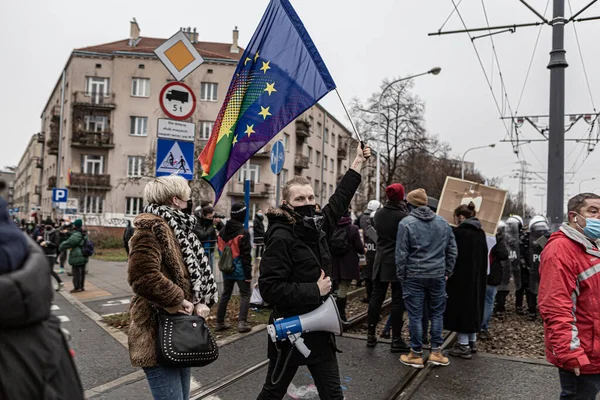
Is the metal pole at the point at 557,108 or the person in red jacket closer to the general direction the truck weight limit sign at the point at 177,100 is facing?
the person in red jacket

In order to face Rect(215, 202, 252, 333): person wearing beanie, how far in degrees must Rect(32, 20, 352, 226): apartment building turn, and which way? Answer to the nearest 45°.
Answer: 0° — it already faces them

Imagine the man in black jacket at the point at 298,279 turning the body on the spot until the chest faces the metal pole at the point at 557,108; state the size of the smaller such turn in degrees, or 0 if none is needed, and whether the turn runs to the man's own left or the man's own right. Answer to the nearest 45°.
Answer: approximately 90° to the man's own left

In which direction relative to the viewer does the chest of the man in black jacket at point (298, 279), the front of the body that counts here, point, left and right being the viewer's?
facing the viewer and to the right of the viewer

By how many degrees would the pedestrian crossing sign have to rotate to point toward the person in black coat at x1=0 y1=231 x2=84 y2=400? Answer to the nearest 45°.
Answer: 0° — it already faces them

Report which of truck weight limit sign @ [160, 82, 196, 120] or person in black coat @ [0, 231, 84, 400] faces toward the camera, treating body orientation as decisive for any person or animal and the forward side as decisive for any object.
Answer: the truck weight limit sign

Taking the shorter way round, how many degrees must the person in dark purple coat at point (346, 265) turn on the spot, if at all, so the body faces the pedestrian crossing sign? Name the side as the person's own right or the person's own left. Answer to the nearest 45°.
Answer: approximately 45° to the person's own left

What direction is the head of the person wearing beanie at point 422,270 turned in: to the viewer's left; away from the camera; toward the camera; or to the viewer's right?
away from the camera

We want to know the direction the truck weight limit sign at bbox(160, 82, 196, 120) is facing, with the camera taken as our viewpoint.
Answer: facing the viewer

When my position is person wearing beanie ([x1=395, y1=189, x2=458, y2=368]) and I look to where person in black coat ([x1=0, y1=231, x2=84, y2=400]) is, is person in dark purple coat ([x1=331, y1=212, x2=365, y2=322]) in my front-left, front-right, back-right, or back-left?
back-right

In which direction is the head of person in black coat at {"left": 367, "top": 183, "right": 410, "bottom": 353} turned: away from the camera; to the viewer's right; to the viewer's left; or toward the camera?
away from the camera

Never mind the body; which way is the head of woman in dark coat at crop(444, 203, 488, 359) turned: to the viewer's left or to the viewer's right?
to the viewer's left

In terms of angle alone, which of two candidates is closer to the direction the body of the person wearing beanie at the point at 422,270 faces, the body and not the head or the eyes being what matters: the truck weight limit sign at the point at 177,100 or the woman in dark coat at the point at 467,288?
the woman in dark coat

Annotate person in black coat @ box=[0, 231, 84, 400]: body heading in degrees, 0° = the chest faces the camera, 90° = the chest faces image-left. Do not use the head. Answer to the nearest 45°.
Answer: approximately 180°

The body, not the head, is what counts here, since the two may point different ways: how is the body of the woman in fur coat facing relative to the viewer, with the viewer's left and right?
facing to the right of the viewer
